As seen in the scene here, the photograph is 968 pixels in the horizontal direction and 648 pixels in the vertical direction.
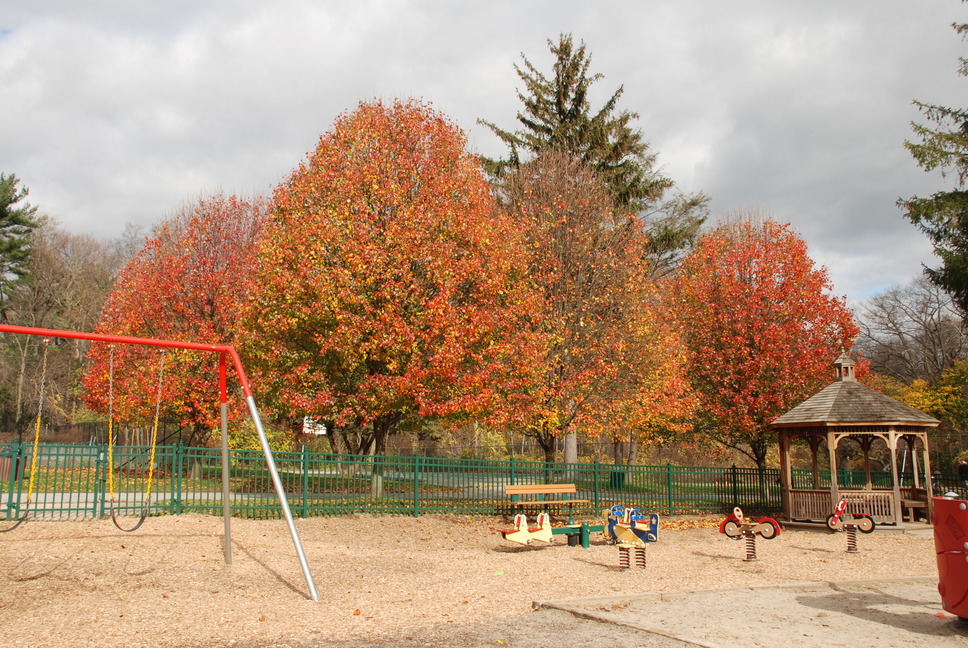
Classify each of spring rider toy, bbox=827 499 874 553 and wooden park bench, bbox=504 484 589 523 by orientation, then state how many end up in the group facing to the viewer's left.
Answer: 1

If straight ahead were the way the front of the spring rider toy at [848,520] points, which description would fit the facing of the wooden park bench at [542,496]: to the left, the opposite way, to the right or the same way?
to the left

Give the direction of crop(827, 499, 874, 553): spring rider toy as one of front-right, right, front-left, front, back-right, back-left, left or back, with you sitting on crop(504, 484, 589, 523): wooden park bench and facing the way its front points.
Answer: left

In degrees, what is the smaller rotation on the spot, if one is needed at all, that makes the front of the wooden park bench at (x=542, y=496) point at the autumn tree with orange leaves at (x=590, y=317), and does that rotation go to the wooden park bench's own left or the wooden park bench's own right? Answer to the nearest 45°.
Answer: approximately 180°

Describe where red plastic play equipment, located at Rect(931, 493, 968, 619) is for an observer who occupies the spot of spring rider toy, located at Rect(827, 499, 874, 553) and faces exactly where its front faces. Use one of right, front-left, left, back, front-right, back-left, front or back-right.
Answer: left

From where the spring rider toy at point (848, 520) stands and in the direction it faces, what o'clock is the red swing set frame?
The red swing set frame is roughly at 10 o'clock from the spring rider toy.

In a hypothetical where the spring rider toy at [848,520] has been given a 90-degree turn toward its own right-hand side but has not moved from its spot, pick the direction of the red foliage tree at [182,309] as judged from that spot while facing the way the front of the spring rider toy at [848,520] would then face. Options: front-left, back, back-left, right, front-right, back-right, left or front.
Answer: left

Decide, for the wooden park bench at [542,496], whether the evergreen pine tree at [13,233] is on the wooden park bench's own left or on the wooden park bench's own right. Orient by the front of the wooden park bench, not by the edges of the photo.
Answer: on the wooden park bench's own right

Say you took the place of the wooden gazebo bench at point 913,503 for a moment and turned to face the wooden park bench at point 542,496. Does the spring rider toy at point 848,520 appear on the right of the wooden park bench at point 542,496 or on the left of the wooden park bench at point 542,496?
left

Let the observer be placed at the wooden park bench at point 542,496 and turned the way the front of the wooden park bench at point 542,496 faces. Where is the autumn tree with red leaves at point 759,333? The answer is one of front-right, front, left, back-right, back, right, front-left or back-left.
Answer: back-left

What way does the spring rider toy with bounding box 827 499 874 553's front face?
to the viewer's left

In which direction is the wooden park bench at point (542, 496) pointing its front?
toward the camera

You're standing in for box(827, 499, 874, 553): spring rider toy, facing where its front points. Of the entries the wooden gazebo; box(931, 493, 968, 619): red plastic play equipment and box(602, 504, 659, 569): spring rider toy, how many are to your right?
1
